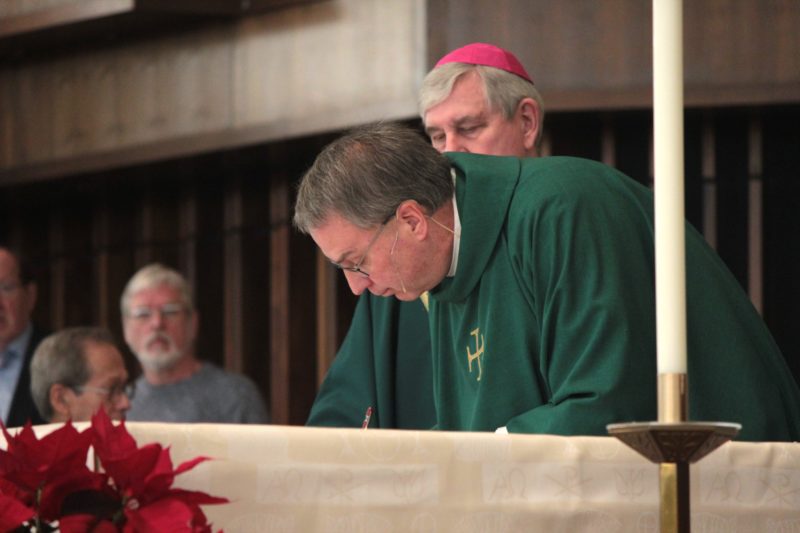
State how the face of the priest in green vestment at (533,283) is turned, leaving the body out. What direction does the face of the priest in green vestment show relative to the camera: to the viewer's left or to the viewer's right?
to the viewer's left

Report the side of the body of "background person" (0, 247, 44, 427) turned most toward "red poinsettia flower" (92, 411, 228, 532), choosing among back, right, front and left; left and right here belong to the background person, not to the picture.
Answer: front

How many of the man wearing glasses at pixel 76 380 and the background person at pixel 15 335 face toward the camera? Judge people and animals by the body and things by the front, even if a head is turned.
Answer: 1

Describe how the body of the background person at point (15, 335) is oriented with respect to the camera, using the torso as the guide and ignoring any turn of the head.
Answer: toward the camera

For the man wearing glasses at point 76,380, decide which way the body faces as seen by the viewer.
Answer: to the viewer's right

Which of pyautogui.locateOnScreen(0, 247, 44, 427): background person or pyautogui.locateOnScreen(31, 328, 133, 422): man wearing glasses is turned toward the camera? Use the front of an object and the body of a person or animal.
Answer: the background person

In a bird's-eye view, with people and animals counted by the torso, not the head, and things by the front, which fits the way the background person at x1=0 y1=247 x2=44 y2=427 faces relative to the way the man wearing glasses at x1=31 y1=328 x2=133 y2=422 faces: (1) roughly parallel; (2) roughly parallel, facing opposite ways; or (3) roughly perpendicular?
roughly perpendicular

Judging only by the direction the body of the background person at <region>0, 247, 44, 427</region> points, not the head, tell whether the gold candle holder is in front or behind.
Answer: in front

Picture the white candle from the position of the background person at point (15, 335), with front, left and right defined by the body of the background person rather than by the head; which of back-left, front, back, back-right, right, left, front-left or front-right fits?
front

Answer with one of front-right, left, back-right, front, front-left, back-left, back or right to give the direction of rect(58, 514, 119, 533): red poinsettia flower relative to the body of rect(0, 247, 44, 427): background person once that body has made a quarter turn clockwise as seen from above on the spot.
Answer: left

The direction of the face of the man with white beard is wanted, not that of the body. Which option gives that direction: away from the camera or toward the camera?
toward the camera

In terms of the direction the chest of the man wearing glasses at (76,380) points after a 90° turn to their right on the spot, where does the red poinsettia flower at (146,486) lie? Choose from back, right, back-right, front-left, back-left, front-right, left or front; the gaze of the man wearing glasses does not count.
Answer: front
